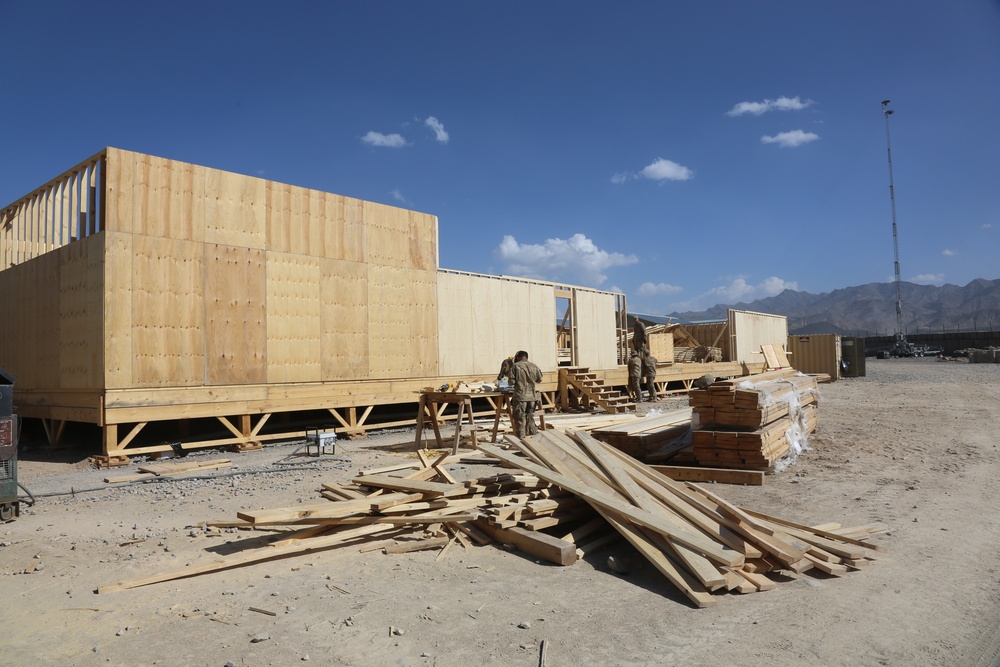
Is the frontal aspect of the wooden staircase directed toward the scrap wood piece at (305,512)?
no

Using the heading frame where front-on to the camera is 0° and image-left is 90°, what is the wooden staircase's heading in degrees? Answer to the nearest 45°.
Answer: approximately 315°

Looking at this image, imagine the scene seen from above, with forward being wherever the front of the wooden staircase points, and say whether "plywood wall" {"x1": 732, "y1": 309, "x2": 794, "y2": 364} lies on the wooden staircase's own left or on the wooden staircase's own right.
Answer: on the wooden staircase's own left

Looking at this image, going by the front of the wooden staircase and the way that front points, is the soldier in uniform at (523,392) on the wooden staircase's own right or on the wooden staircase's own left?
on the wooden staircase's own right

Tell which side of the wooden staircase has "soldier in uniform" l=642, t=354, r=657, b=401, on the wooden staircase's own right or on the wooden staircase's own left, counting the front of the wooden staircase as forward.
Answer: on the wooden staircase's own left

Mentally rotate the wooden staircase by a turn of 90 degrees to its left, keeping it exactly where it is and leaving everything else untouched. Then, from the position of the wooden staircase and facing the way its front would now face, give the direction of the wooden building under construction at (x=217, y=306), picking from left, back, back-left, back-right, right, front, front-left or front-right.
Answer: back

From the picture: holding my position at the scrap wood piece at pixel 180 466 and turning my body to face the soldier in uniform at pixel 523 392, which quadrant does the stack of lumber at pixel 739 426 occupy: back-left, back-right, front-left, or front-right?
front-right

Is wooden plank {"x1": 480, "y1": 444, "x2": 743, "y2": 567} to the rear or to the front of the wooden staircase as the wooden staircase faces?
to the front

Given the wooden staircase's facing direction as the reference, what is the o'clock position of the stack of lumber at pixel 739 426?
The stack of lumber is roughly at 1 o'clock from the wooden staircase.

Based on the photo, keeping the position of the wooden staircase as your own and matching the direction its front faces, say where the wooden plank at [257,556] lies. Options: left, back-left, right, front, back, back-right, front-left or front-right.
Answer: front-right

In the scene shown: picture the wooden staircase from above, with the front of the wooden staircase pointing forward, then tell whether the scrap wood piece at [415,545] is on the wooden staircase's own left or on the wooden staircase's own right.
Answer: on the wooden staircase's own right
